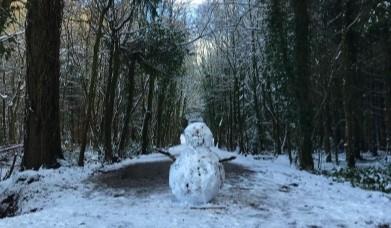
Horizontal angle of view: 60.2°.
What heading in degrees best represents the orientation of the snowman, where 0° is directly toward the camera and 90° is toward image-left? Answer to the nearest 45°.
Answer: approximately 0°
